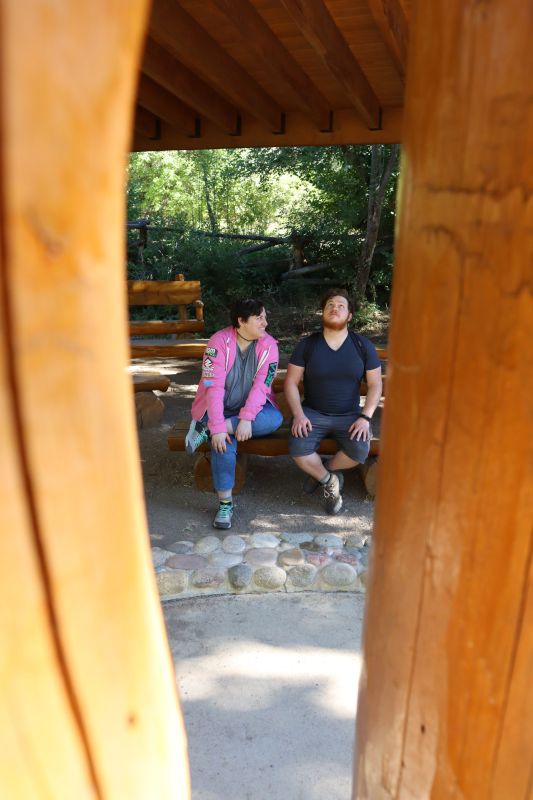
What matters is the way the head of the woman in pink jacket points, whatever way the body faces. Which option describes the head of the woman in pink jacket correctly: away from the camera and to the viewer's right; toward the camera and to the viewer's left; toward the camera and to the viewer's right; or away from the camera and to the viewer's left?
toward the camera and to the viewer's right

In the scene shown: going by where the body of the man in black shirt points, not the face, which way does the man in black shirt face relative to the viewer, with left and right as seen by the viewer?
facing the viewer

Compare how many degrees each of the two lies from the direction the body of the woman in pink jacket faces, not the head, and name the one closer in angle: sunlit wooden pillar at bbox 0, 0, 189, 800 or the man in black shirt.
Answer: the sunlit wooden pillar

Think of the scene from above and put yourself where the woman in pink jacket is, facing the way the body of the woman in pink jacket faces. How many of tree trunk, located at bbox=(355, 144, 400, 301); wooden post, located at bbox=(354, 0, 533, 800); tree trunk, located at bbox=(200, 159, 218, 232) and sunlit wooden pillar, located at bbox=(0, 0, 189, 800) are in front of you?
2

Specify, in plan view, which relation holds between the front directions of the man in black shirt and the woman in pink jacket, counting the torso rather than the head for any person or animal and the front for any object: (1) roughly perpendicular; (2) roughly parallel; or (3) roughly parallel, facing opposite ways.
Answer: roughly parallel

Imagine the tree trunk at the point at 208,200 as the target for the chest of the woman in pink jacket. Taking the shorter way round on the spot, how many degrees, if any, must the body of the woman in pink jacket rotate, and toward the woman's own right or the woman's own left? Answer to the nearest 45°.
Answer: approximately 180°

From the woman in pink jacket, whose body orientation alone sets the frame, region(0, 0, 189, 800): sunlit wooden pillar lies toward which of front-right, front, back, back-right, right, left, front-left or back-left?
front

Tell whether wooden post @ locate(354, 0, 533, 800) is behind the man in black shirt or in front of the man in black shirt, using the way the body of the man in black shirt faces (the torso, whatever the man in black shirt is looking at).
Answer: in front

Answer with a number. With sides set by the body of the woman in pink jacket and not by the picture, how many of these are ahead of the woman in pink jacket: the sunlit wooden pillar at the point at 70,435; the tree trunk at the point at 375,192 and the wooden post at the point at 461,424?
2

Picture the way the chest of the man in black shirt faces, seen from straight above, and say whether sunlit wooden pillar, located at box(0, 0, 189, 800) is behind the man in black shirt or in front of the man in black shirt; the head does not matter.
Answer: in front

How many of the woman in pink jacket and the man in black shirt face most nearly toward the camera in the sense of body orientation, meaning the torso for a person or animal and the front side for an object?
2

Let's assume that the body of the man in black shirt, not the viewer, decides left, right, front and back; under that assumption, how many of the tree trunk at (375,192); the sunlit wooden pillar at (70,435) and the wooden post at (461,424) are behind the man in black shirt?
1

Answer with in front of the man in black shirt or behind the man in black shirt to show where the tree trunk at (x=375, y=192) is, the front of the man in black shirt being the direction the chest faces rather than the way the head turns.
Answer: behind

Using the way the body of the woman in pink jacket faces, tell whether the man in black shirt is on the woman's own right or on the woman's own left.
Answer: on the woman's own left
